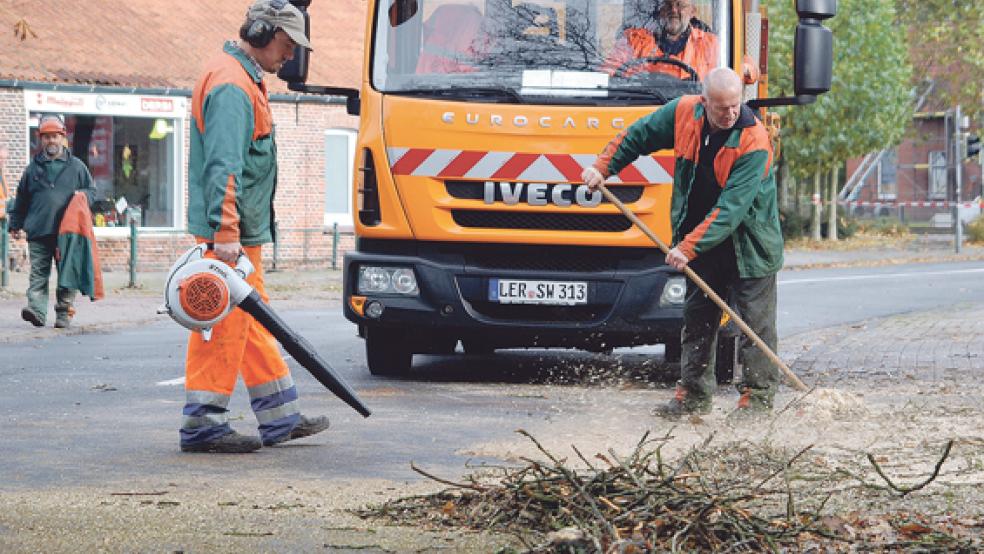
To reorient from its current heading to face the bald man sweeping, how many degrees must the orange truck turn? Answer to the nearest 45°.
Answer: approximately 45° to its left

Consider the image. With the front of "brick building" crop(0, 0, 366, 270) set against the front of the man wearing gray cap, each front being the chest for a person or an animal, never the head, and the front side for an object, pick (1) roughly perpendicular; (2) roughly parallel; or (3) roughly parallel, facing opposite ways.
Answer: roughly perpendicular

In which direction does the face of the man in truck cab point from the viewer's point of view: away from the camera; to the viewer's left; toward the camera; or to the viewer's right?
toward the camera

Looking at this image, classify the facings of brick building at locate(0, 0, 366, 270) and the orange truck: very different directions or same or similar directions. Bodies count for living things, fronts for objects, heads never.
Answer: same or similar directions

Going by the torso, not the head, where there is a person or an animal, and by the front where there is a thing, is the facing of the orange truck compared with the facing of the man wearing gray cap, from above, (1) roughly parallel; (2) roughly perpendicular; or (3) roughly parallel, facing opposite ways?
roughly perpendicular

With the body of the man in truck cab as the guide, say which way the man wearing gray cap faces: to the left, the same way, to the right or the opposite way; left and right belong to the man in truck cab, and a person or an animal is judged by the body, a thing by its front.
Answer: to the left

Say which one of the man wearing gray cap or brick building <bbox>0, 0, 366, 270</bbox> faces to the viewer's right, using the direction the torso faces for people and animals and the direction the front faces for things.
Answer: the man wearing gray cap

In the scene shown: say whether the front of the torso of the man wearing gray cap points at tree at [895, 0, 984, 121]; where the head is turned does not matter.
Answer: no

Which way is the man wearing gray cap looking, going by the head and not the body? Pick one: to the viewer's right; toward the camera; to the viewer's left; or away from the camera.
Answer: to the viewer's right

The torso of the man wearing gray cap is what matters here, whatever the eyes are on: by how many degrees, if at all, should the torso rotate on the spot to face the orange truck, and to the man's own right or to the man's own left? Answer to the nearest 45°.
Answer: approximately 45° to the man's own left

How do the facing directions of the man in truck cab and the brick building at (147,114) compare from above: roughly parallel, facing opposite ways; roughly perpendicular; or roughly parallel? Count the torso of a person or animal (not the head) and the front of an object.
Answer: roughly parallel

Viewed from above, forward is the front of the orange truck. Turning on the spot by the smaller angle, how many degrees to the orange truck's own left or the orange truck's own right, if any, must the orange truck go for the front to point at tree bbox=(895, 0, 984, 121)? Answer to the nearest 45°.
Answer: approximately 180°

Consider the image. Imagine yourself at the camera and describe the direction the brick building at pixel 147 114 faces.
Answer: facing the viewer

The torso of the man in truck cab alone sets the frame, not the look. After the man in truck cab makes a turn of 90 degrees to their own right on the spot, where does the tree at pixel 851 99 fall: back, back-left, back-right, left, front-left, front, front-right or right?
right

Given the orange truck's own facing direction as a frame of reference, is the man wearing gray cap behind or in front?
in front

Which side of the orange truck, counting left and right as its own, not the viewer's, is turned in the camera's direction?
front

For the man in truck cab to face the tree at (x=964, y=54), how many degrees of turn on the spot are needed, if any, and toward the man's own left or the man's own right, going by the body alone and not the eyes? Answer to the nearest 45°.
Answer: approximately 180°

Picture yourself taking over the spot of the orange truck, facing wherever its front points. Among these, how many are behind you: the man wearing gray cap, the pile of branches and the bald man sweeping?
0
